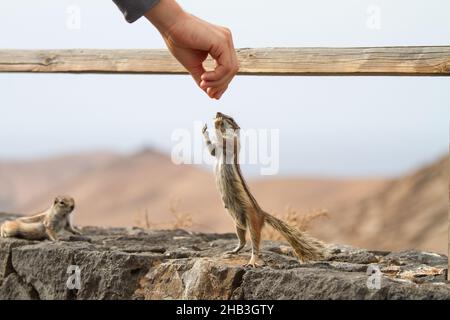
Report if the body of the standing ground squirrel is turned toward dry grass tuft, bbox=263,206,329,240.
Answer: no

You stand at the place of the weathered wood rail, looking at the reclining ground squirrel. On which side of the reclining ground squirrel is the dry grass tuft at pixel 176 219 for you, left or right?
right

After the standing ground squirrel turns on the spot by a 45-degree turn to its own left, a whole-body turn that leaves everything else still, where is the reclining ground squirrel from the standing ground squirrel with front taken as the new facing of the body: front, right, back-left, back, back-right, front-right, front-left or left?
right

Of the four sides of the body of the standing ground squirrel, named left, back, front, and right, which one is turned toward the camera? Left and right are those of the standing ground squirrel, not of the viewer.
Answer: left

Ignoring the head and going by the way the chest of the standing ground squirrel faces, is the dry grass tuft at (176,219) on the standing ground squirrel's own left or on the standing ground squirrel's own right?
on the standing ground squirrel's own right
